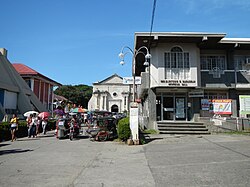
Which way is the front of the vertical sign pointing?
toward the camera

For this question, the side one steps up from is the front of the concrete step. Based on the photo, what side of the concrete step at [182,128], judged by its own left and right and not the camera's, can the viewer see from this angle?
front

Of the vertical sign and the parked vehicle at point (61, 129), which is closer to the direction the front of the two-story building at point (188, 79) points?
the vertical sign

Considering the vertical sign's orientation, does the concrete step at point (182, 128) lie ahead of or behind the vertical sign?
behind

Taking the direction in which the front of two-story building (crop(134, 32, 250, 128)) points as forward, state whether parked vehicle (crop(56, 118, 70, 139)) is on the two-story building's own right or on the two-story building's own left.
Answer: on the two-story building's own right

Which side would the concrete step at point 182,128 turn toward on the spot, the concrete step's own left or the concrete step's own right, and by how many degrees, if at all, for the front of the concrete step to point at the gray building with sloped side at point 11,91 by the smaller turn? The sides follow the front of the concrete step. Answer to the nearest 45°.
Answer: approximately 90° to the concrete step's own right

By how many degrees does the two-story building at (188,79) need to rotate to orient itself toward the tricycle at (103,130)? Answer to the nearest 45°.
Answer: approximately 45° to its right
